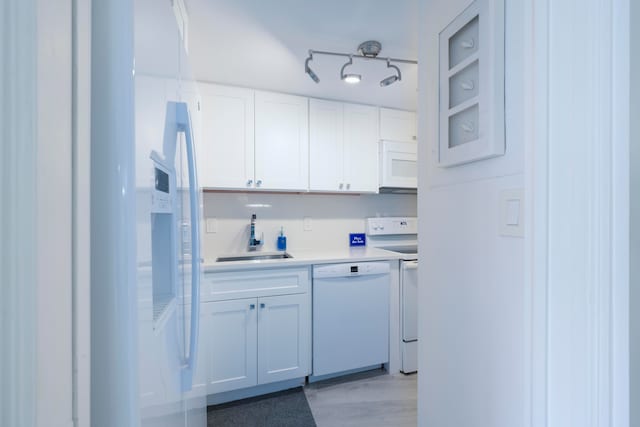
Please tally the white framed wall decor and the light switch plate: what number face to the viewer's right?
0

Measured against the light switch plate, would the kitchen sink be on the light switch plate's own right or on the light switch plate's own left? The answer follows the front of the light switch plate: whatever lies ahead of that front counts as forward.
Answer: on the light switch plate's own right

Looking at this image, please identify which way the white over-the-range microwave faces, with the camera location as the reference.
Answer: facing the viewer and to the right of the viewer

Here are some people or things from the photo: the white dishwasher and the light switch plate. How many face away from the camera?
0

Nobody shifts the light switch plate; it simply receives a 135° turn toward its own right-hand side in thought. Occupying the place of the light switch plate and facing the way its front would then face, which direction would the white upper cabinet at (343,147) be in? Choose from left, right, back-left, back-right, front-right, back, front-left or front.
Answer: front-left

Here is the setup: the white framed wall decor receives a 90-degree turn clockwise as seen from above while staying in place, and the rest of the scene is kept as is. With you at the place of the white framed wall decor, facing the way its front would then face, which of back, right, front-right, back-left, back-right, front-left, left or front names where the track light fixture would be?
front

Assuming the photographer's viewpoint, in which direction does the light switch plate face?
facing the viewer and to the left of the viewer

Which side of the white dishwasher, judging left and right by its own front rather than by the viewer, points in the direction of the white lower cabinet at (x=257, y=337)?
right

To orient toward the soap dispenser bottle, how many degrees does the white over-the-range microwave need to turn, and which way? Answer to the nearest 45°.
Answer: approximately 135° to its right
